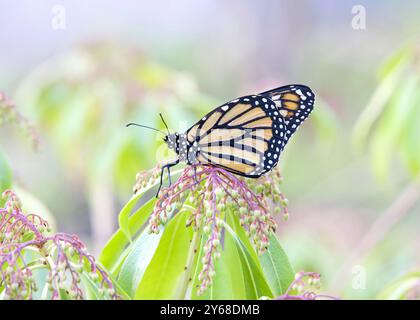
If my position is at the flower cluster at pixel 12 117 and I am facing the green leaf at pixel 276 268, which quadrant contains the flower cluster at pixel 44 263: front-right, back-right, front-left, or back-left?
front-right

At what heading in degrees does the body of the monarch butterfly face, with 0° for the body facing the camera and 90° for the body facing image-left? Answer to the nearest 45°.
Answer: approximately 90°

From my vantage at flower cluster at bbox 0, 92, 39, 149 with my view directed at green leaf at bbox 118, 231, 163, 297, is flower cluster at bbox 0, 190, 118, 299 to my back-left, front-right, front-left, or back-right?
front-right

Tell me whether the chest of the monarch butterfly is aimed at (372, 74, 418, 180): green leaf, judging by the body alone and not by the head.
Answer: no

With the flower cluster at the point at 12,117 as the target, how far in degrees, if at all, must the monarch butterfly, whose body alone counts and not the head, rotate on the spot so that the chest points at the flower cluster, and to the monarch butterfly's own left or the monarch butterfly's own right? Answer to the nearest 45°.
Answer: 0° — it already faces it
